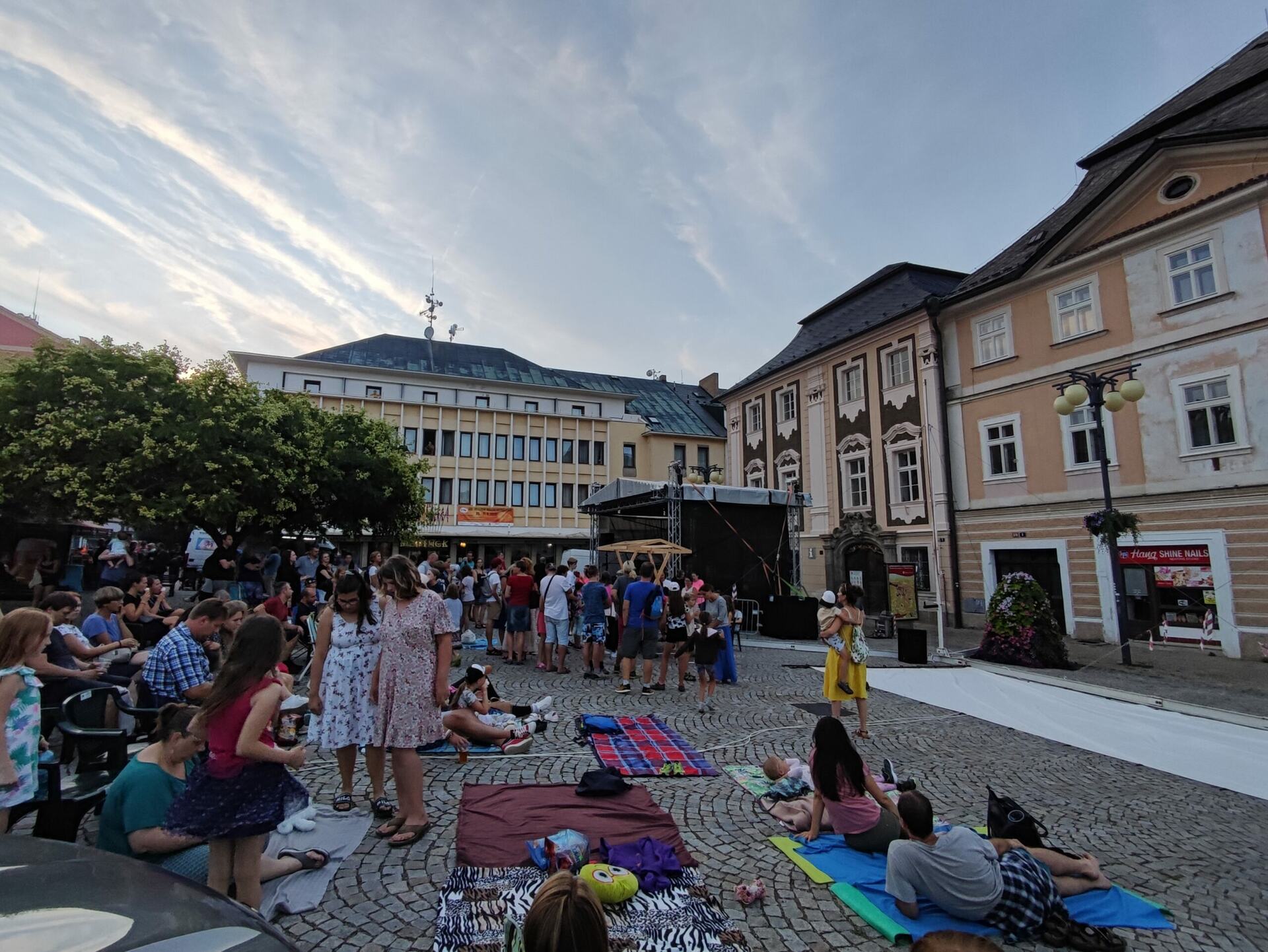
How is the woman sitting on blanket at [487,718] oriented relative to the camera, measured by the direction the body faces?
to the viewer's right

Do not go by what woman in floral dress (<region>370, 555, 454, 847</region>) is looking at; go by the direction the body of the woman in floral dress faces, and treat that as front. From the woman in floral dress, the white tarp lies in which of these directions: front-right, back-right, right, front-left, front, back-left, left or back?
back-left

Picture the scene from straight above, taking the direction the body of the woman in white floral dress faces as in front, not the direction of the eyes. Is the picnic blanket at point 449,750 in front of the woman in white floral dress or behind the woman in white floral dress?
behind

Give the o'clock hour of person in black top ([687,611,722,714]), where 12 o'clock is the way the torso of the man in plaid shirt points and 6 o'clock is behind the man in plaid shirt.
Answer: The person in black top is roughly at 12 o'clock from the man in plaid shirt.

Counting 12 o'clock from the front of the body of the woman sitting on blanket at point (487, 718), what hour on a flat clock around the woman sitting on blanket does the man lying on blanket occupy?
The man lying on blanket is roughly at 2 o'clock from the woman sitting on blanket.

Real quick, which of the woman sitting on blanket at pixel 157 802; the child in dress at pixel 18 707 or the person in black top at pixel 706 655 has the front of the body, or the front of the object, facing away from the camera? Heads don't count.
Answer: the person in black top at pixel 706 655

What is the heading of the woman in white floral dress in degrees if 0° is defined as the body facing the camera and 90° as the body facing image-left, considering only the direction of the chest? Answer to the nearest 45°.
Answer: approximately 0°

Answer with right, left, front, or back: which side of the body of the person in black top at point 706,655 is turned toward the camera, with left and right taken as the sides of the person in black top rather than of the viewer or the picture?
back

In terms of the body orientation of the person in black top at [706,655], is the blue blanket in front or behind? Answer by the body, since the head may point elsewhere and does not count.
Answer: behind

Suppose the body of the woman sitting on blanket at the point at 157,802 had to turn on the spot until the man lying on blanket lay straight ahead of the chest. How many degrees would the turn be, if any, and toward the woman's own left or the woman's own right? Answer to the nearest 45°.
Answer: approximately 45° to the woman's own right

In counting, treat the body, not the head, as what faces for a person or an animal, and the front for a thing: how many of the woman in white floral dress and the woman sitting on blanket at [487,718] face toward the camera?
1

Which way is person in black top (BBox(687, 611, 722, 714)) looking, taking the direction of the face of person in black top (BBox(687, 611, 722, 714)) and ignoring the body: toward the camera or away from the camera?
away from the camera
